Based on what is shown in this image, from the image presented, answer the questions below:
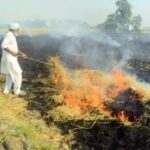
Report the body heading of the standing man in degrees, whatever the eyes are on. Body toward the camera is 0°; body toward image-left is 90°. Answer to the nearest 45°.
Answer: approximately 270°

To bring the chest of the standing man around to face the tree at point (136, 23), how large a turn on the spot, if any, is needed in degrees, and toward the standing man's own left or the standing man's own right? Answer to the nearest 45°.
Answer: approximately 45° to the standing man's own left

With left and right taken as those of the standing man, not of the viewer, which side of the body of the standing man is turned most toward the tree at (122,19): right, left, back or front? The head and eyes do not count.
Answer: left
